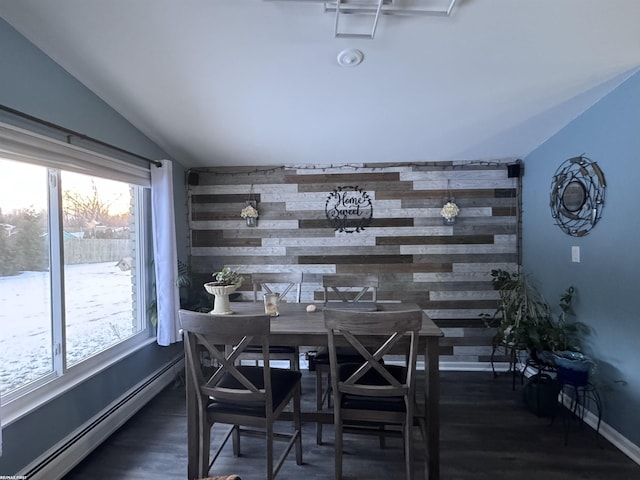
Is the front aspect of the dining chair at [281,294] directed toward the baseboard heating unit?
no

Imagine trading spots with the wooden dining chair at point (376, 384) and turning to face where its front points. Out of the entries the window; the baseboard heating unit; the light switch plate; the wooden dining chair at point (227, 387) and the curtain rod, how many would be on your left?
4

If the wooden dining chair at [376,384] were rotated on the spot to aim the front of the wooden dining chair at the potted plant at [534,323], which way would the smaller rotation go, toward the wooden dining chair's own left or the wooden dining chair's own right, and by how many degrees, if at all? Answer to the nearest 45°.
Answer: approximately 45° to the wooden dining chair's own right

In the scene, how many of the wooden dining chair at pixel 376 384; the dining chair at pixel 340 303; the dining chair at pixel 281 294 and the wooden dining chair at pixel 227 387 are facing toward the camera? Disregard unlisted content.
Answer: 2

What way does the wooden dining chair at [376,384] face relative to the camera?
away from the camera

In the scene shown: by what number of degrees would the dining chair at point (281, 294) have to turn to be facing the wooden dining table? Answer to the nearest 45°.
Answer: approximately 45° to its left

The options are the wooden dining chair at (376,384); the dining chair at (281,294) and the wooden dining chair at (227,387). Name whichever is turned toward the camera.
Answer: the dining chair

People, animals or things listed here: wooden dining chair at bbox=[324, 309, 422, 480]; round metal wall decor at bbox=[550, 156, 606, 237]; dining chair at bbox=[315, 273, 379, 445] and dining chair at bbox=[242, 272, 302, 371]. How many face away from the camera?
1

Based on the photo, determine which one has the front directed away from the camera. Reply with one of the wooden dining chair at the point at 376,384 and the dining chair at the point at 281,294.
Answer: the wooden dining chair

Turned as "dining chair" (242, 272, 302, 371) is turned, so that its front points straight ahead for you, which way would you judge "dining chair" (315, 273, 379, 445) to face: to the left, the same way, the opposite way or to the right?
the same way

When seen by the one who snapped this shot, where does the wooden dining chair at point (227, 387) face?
facing away from the viewer and to the right of the viewer

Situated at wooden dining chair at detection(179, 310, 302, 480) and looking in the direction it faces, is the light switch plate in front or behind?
in front

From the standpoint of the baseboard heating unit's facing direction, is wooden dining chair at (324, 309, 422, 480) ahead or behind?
ahead

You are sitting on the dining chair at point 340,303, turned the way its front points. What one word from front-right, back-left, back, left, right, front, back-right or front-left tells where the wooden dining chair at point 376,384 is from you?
front

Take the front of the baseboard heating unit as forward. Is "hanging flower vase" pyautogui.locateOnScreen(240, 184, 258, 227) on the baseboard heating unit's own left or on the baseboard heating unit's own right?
on the baseboard heating unit's own left

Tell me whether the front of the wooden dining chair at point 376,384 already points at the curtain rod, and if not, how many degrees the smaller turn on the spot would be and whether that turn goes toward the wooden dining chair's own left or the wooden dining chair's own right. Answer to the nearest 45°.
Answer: approximately 90° to the wooden dining chair's own left

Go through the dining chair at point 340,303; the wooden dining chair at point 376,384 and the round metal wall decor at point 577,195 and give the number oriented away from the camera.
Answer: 1

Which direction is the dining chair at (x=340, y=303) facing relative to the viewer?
toward the camera

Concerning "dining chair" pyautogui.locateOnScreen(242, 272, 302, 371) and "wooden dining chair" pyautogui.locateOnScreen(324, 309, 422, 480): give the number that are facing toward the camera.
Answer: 1
